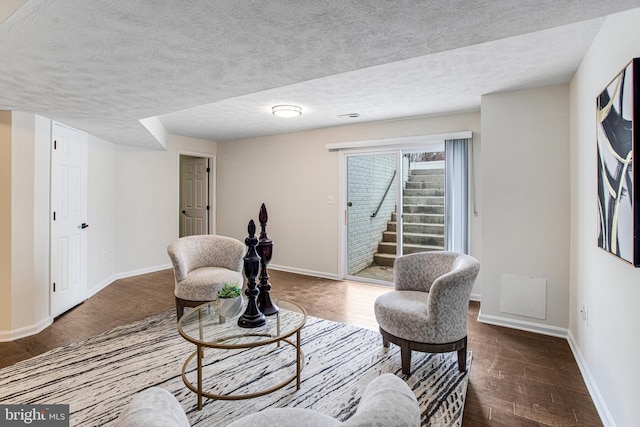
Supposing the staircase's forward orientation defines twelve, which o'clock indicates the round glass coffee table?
The round glass coffee table is roughly at 1 o'clock from the staircase.

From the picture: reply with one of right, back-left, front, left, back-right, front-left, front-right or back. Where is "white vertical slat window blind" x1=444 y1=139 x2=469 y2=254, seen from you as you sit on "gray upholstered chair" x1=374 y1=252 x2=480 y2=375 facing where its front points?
back-right

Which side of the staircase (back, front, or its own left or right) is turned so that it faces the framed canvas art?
front

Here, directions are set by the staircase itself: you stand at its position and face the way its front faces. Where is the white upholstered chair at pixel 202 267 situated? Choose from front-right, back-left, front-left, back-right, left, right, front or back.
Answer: front-right

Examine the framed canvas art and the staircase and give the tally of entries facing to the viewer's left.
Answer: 1

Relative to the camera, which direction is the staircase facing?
toward the camera

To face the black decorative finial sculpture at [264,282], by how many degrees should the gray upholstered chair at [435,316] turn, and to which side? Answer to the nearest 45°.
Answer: approximately 45° to its right

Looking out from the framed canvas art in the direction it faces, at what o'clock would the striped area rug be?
The striped area rug is roughly at 11 o'clock from the framed canvas art.

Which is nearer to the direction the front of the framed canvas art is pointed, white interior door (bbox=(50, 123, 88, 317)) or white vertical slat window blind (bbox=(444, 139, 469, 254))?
the white interior door

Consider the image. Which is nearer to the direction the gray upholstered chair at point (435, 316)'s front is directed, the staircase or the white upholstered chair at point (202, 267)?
the white upholstered chair

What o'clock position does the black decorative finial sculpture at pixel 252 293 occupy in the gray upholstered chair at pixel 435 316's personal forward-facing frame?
The black decorative finial sculpture is roughly at 1 o'clock from the gray upholstered chair.

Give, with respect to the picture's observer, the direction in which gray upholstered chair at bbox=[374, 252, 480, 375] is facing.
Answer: facing the viewer and to the left of the viewer

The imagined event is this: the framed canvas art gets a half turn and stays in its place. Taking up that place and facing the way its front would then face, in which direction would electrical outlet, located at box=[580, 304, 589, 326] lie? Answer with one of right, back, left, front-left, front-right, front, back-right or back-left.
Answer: left

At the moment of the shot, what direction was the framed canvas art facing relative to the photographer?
facing to the left of the viewer

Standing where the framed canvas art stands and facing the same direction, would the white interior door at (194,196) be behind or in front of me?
in front
